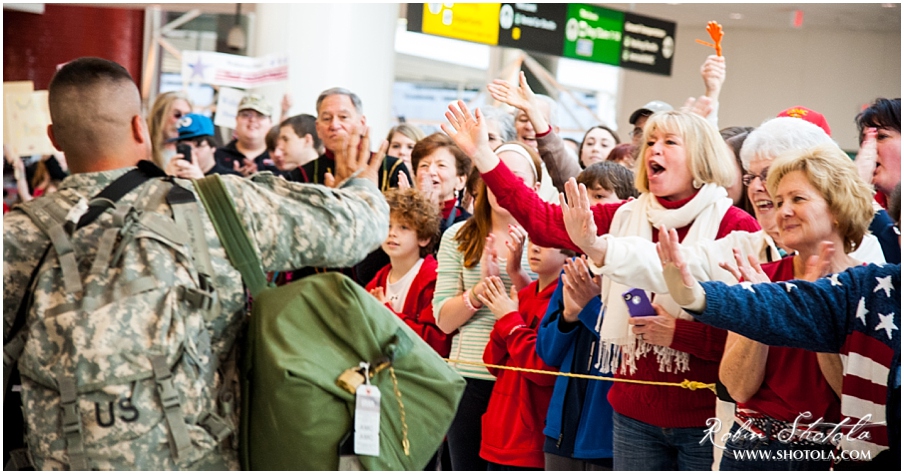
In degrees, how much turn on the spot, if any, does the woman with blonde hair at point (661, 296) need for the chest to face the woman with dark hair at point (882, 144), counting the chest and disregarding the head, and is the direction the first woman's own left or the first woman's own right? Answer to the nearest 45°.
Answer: approximately 135° to the first woman's own left

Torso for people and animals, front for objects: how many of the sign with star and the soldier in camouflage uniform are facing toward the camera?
1

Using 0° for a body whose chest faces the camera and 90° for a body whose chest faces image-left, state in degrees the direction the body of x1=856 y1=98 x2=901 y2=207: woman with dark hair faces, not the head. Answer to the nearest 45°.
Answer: approximately 45°

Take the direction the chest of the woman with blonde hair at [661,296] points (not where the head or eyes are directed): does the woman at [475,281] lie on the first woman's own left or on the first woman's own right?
on the first woman's own right

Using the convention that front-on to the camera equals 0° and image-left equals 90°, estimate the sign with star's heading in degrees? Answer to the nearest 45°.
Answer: approximately 0°

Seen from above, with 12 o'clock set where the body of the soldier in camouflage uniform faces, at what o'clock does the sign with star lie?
The sign with star is roughly at 12 o'clock from the soldier in camouflage uniform.

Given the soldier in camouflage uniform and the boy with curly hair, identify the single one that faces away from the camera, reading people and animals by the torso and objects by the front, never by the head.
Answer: the soldier in camouflage uniform

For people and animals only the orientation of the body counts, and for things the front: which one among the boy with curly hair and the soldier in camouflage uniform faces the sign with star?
the soldier in camouflage uniform

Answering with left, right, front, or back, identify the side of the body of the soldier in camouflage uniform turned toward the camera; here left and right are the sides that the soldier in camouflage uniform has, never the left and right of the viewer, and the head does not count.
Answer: back
